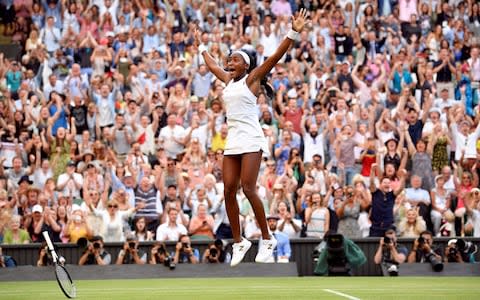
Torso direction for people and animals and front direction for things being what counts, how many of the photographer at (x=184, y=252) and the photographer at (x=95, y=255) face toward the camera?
2

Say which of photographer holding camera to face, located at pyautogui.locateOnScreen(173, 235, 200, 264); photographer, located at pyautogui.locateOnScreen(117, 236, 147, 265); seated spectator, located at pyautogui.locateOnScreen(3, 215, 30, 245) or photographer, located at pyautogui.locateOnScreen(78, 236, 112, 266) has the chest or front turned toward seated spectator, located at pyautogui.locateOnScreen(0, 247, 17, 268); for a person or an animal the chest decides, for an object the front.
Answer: seated spectator, located at pyautogui.locateOnScreen(3, 215, 30, 245)

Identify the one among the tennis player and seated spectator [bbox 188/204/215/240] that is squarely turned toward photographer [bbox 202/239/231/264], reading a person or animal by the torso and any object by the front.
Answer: seated spectator [bbox 188/204/215/240]

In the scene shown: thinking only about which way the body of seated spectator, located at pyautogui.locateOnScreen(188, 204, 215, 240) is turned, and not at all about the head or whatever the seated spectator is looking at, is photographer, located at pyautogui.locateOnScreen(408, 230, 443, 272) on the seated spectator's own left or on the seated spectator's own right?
on the seated spectator's own left

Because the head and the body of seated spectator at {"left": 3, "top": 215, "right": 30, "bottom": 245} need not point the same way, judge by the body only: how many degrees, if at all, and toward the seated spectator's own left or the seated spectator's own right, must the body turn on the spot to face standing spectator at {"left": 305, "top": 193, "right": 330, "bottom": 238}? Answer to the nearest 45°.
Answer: approximately 90° to the seated spectator's own left

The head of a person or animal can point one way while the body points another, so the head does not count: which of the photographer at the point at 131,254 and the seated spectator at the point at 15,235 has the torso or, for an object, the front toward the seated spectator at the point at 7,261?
the seated spectator at the point at 15,235

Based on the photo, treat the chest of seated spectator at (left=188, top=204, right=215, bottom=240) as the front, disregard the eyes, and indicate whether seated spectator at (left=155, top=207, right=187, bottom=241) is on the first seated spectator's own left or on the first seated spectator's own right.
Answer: on the first seated spectator's own right

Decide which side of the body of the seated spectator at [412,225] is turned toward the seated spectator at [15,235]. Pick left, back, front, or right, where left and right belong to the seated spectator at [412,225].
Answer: right

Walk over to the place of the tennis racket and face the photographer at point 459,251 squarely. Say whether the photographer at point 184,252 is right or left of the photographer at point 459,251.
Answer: left

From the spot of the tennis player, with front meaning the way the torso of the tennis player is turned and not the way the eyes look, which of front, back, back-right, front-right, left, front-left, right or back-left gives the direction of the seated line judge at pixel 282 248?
back-right

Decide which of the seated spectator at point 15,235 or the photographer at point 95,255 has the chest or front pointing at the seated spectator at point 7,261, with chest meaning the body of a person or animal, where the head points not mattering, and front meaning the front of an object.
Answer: the seated spectator at point 15,235

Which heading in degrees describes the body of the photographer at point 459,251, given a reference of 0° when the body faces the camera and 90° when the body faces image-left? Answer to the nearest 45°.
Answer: approximately 45°
